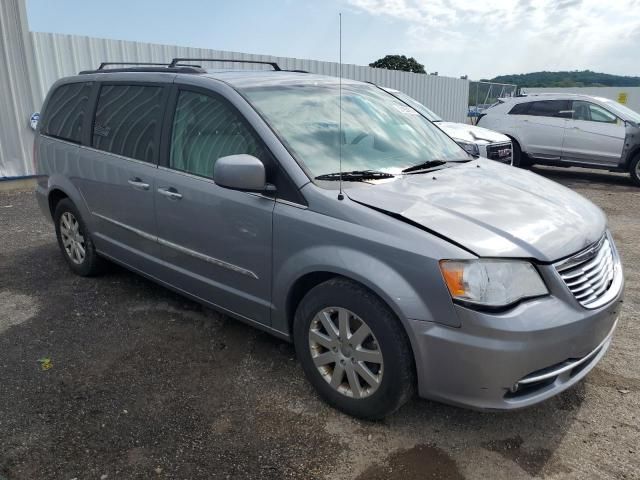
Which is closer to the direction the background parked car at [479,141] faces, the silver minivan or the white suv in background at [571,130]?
the silver minivan

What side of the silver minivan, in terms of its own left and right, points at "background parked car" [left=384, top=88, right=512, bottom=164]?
left

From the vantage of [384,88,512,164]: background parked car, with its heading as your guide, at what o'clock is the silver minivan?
The silver minivan is roughly at 2 o'clock from the background parked car.

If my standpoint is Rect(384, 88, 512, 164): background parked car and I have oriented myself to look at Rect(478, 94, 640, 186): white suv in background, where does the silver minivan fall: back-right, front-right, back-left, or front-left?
back-right

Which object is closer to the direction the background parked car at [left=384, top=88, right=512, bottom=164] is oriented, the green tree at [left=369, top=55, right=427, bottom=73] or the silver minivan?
the silver minivan

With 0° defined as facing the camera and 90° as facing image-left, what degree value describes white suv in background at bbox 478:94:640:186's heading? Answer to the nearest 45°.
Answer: approximately 315°

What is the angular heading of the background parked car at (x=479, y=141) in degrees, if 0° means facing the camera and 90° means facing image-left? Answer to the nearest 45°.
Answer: approximately 315°

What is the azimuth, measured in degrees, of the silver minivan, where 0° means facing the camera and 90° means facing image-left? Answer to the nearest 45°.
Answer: approximately 315°
